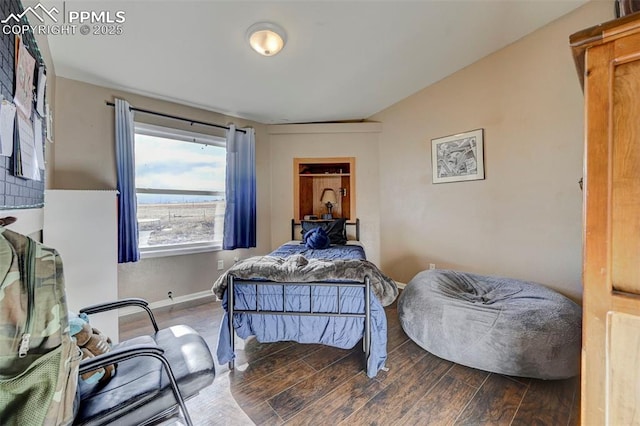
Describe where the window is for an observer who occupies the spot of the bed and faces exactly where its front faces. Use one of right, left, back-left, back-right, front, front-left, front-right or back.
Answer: back-right

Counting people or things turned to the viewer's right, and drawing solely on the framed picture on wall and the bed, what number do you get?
0

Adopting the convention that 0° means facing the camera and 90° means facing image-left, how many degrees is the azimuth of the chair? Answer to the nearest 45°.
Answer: approximately 270°

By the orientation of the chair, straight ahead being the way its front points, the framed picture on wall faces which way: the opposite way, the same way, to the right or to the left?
the opposite way

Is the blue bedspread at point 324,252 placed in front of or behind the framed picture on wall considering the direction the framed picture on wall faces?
in front

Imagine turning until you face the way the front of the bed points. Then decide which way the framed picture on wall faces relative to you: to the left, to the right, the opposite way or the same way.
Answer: to the right

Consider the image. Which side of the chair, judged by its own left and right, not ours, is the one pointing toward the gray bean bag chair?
front

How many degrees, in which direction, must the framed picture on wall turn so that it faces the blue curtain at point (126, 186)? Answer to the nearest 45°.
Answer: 0° — it already faces it

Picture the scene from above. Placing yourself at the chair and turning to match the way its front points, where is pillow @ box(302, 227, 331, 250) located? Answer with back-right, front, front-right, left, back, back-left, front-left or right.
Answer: front-left

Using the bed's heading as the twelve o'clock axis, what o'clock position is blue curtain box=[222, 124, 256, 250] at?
The blue curtain is roughly at 5 o'clock from the bed.

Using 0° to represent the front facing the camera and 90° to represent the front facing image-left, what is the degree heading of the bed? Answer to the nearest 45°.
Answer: approximately 0°

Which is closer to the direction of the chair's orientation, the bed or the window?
the bed
